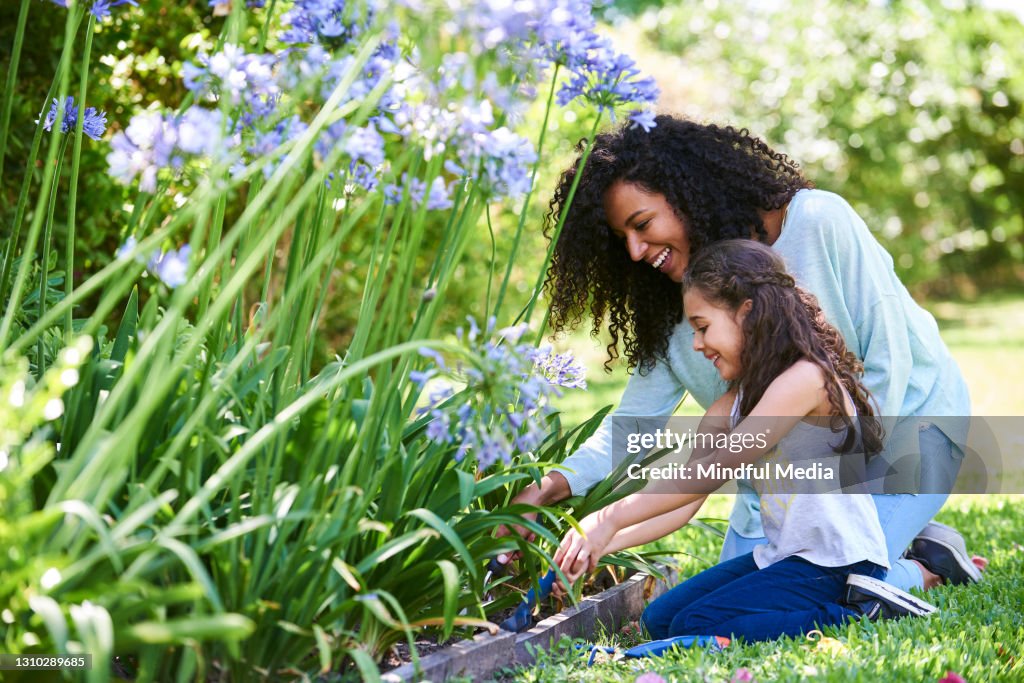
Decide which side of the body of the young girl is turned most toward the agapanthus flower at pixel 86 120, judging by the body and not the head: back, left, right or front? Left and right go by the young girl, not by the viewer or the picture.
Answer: front

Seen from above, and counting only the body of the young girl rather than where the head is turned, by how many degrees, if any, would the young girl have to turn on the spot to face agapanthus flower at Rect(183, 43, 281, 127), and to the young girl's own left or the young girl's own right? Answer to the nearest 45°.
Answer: approximately 45° to the young girl's own left

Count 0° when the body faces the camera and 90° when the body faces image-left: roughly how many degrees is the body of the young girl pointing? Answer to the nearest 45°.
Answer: approximately 90°

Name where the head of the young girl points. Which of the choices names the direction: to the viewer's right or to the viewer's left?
to the viewer's left

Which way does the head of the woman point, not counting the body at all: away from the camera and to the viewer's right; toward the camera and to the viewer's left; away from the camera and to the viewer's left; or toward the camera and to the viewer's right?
toward the camera and to the viewer's left
